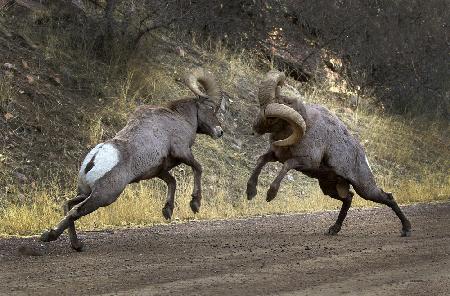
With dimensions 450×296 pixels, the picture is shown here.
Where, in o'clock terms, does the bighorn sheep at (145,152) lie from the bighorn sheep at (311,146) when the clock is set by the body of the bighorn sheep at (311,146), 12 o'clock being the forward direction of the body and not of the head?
the bighorn sheep at (145,152) is roughly at 11 o'clock from the bighorn sheep at (311,146).

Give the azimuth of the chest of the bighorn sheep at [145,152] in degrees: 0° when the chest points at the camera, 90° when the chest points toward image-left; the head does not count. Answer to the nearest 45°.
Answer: approximately 225°

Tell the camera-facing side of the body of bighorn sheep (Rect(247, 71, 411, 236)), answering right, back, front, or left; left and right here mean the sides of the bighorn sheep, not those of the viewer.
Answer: left

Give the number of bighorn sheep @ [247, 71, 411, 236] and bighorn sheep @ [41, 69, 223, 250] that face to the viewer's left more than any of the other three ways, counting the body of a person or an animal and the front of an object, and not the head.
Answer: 1
